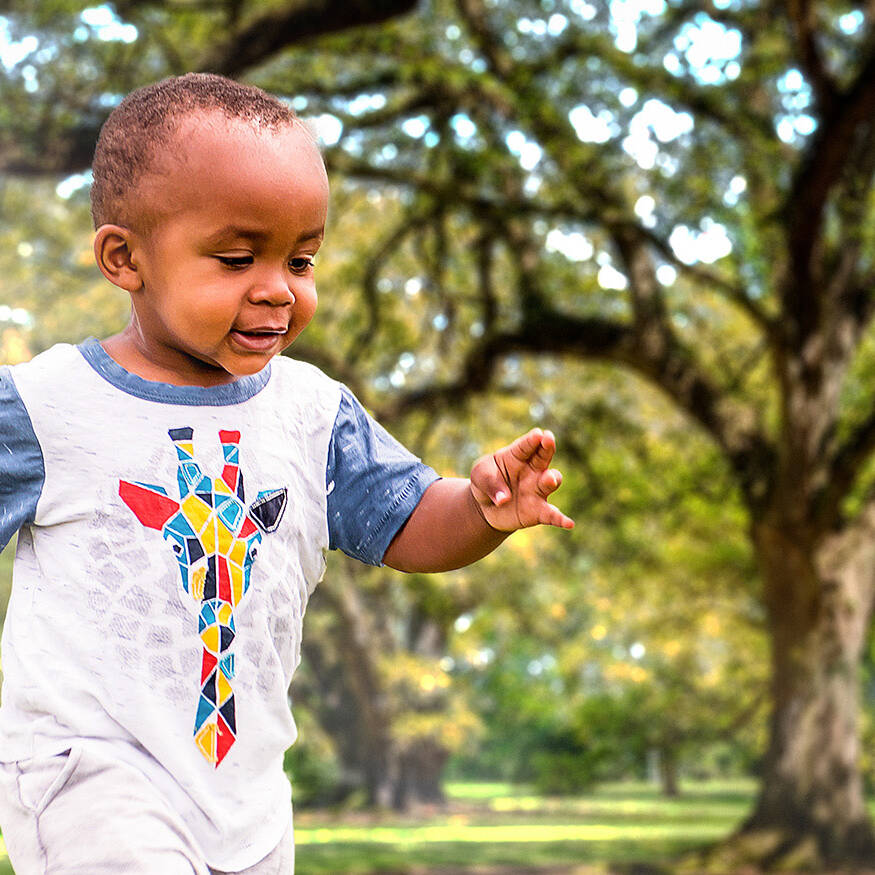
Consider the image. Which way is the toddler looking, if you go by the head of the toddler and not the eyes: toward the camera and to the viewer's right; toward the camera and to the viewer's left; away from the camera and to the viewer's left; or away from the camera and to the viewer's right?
toward the camera and to the viewer's right

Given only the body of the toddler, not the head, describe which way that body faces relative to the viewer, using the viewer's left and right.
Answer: facing the viewer and to the right of the viewer
